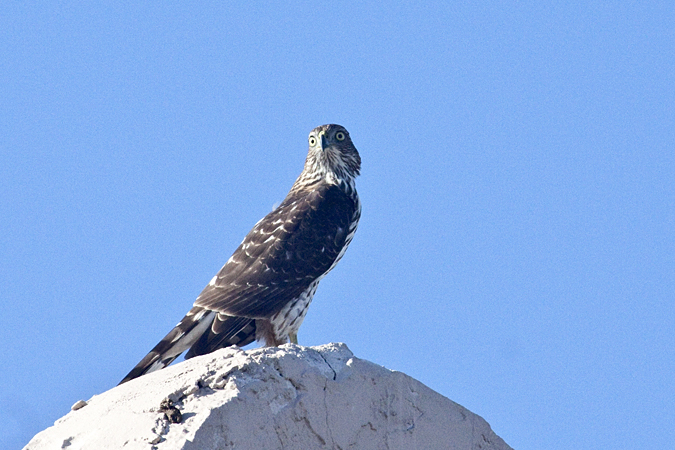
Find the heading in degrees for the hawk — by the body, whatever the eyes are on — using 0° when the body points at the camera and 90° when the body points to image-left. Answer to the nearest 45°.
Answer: approximately 270°
